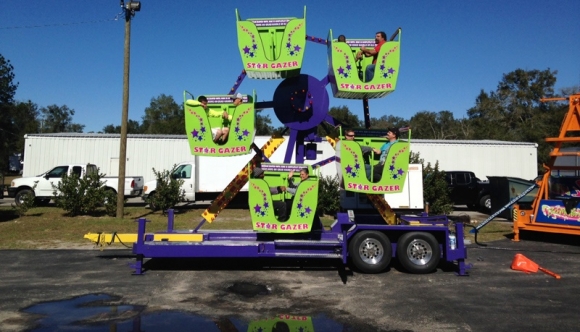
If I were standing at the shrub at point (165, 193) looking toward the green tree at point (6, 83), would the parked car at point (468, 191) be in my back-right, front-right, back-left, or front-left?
back-right

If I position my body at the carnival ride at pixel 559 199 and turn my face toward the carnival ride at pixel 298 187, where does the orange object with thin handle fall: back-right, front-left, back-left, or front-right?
front-left

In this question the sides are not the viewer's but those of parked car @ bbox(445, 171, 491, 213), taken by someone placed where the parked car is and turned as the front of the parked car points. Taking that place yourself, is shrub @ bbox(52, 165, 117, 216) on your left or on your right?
on your right

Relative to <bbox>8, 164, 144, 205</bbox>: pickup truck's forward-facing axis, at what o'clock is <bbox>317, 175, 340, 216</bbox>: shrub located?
The shrub is roughly at 7 o'clock from the pickup truck.

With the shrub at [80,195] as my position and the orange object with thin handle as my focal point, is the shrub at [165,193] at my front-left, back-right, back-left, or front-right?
front-left

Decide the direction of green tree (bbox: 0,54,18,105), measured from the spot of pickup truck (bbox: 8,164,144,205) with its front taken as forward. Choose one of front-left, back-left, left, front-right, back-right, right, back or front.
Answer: right

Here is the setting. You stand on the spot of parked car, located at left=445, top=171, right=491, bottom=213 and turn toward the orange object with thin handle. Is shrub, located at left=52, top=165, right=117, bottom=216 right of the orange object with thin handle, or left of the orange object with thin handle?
right

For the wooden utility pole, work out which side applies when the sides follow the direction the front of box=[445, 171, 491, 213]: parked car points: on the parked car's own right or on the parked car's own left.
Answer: on the parked car's own right

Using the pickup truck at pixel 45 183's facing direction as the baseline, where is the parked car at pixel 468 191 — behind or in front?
behind

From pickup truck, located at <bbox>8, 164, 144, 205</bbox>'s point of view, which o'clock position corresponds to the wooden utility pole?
The wooden utility pole is roughly at 8 o'clock from the pickup truck.

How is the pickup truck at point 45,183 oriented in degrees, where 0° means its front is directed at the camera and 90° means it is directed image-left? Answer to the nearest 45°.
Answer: approximately 90°
